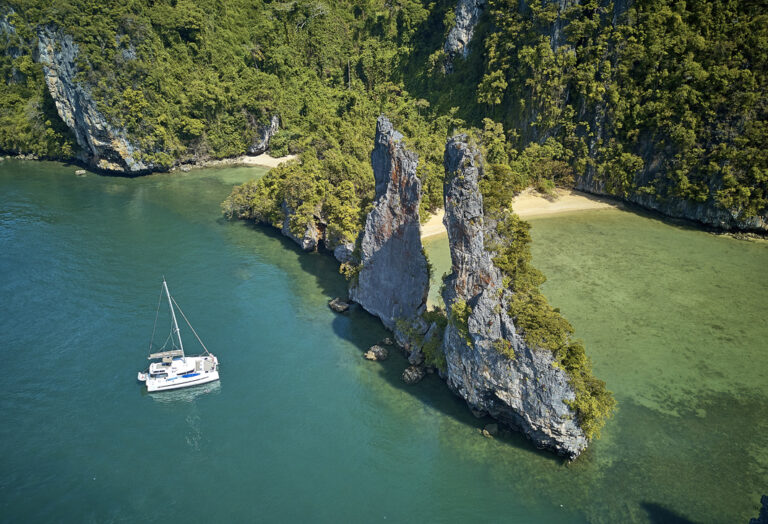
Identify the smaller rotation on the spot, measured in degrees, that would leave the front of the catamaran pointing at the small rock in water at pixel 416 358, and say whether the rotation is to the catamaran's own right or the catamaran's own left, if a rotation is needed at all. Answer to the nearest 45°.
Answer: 0° — it already faces it

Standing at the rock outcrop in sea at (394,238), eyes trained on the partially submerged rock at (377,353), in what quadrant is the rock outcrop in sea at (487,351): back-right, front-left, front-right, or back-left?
front-left

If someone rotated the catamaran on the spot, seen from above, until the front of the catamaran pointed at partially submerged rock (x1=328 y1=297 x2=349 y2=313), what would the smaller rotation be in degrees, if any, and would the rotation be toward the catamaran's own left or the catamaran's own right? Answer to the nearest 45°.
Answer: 0° — it already faces it

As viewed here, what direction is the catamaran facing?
to the viewer's right

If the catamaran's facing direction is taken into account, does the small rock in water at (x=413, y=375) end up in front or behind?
in front

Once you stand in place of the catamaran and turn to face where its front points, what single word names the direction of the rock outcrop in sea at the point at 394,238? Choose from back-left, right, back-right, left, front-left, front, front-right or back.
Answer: front

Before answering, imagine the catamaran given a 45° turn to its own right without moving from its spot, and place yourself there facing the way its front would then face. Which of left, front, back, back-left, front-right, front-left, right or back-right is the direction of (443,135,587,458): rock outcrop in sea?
front

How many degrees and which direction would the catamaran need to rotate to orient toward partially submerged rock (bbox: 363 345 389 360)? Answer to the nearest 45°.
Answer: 0° — it already faces it

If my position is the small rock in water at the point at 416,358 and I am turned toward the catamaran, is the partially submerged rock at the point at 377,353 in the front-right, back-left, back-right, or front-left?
front-right
